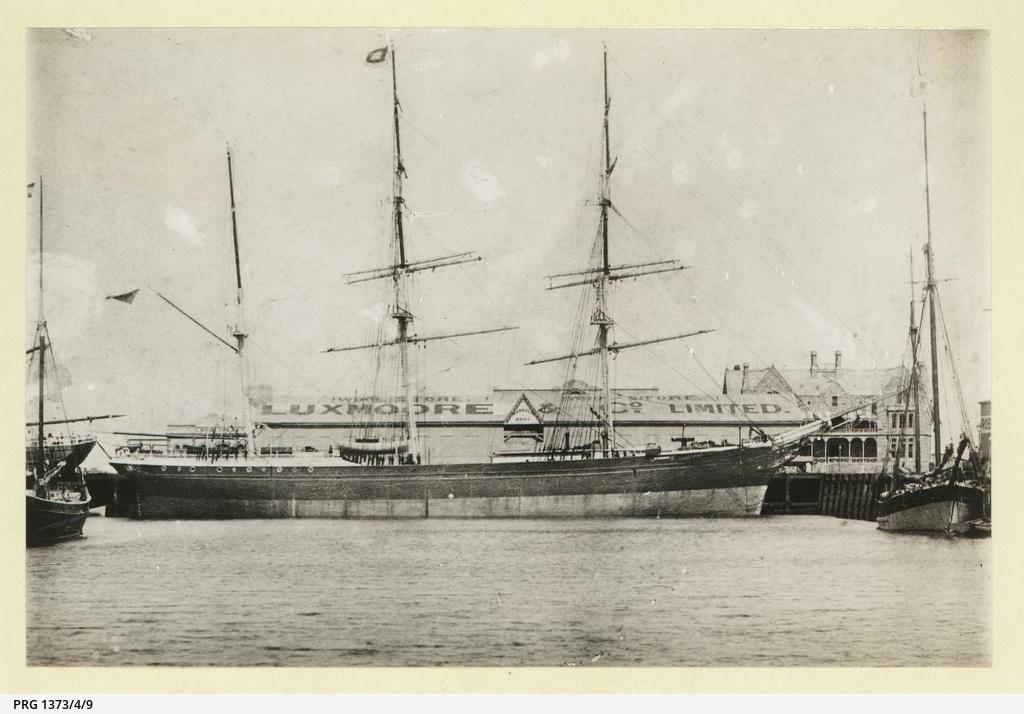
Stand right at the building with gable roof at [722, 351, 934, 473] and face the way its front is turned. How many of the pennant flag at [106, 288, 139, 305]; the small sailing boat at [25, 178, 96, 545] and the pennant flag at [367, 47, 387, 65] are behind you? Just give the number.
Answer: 0

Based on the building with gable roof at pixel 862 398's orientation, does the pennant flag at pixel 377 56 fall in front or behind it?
in front

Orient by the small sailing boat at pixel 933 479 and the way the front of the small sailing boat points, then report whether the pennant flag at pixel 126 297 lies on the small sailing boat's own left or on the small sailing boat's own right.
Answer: on the small sailing boat's own right

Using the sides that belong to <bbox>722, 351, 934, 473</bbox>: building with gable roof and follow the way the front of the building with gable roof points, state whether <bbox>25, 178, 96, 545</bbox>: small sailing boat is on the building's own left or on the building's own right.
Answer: on the building's own right

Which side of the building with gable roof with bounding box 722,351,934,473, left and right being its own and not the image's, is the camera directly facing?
front

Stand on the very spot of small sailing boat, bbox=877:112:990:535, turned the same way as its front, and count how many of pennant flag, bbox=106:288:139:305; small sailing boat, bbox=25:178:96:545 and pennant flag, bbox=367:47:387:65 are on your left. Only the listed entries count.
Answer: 0
